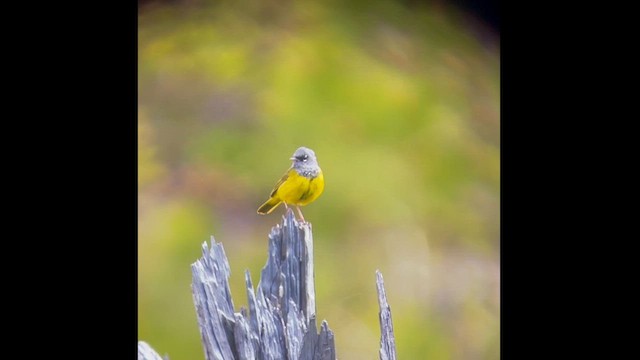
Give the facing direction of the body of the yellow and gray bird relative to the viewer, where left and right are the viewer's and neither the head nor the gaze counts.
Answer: facing the viewer and to the right of the viewer
